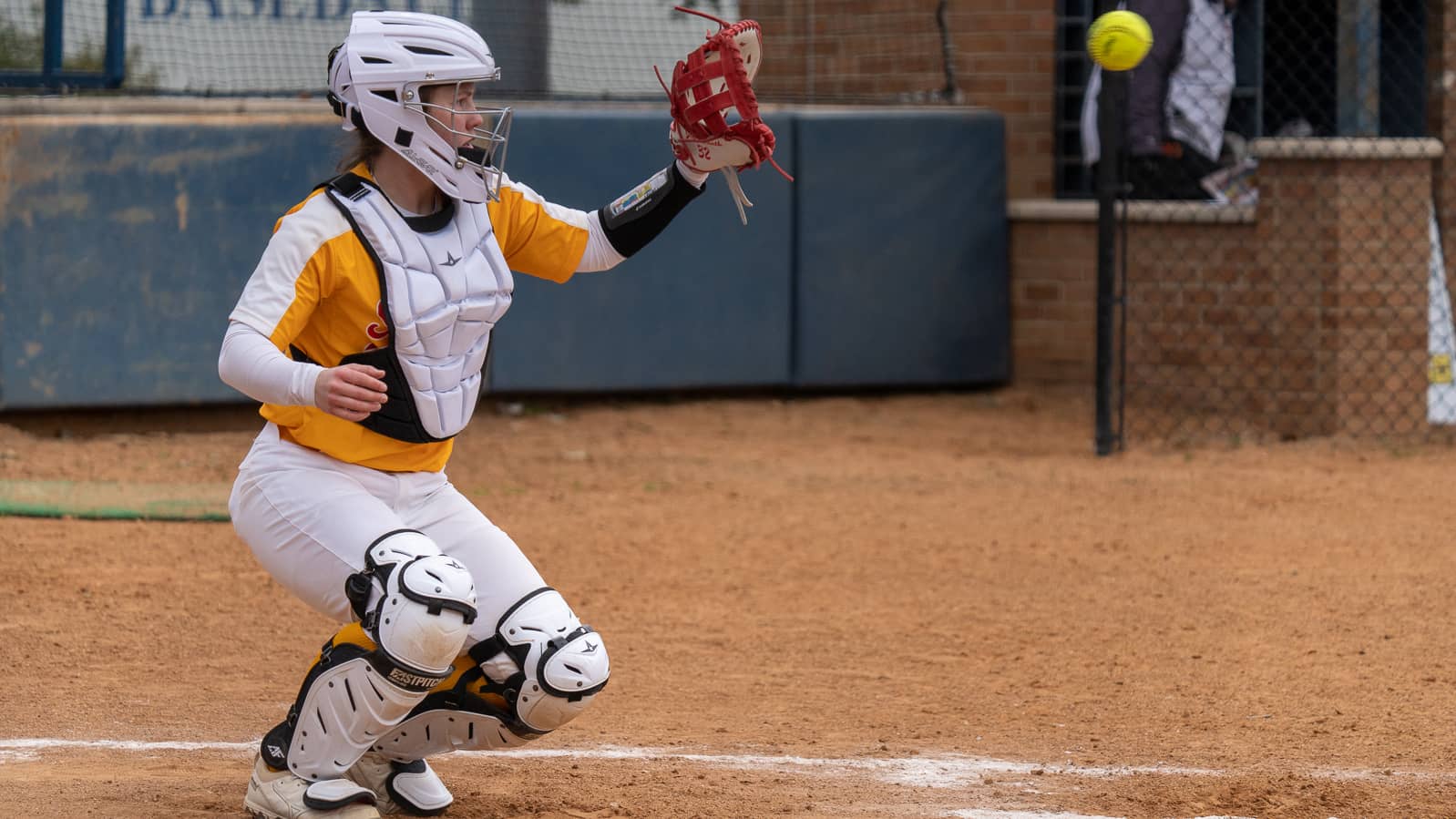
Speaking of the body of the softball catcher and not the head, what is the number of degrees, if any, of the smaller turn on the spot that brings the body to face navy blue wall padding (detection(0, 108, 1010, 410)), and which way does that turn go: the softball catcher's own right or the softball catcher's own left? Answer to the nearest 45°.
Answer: approximately 135° to the softball catcher's own left

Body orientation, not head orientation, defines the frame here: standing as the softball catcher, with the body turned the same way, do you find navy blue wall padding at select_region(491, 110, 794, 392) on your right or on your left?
on your left

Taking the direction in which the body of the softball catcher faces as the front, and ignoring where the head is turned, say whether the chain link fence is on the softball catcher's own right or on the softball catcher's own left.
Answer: on the softball catcher's own left

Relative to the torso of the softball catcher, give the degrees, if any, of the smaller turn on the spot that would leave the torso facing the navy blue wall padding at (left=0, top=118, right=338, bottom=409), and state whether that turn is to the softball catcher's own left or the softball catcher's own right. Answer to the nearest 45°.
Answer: approximately 135° to the softball catcher's own left

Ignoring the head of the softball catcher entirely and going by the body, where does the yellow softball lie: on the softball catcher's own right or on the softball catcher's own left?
on the softball catcher's own left

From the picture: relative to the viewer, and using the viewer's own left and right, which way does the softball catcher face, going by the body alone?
facing the viewer and to the right of the viewer
